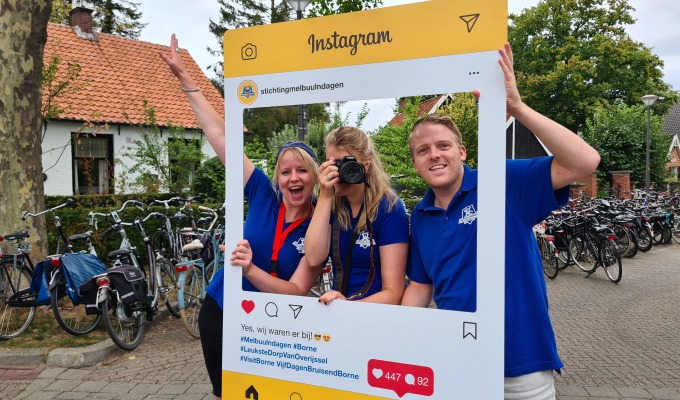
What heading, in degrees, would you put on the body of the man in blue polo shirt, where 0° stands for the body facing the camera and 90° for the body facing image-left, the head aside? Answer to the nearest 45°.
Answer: approximately 45°

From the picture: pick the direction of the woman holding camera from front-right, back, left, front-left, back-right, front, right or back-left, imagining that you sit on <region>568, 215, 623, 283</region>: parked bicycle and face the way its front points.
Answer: back-left

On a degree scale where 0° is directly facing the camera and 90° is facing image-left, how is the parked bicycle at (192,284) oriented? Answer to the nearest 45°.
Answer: approximately 225°

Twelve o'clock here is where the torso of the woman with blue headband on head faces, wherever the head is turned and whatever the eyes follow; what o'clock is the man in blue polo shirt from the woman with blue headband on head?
The man in blue polo shirt is roughly at 10 o'clock from the woman with blue headband on head.

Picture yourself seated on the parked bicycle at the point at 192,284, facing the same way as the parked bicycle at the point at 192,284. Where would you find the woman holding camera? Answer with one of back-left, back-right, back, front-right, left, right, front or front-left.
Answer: back-right

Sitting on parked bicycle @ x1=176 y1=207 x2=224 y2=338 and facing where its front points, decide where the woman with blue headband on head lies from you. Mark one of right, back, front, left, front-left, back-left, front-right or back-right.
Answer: back-right

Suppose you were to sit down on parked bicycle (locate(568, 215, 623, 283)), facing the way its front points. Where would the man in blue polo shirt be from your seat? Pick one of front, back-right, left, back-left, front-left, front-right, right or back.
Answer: back-left
